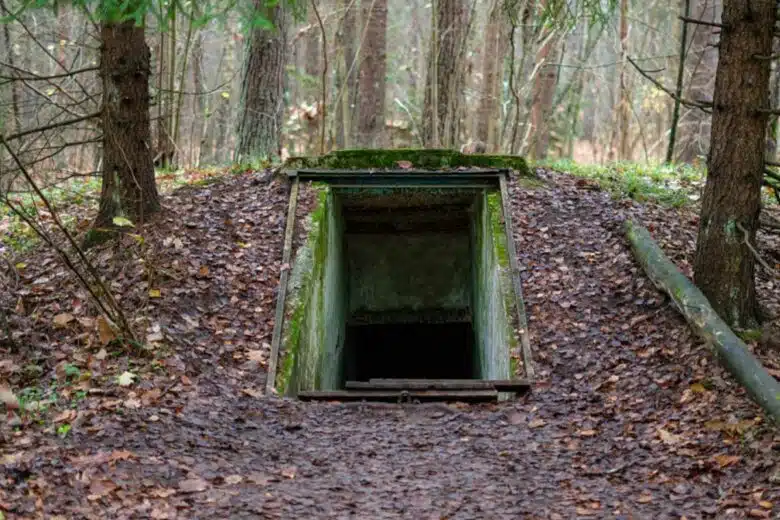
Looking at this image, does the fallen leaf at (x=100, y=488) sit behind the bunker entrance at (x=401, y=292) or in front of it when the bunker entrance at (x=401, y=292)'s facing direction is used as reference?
in front

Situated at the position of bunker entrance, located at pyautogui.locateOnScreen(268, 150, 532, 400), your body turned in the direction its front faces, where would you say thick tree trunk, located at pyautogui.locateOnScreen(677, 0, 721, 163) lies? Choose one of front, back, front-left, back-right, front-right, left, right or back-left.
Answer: back-left

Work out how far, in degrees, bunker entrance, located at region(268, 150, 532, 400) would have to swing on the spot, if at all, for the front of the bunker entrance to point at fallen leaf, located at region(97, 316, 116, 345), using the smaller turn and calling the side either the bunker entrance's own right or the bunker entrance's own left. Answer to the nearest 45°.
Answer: approximately 45° to the bunker entrance's own right

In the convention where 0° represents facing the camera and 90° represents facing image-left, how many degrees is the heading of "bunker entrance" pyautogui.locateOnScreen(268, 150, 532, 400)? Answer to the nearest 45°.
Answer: approximately 0°

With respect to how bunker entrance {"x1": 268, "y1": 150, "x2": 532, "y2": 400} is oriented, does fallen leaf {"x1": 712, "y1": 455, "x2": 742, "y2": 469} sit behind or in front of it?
in front

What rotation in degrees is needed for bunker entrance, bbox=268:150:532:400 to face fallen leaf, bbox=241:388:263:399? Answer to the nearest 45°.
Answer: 0° — it already faces it

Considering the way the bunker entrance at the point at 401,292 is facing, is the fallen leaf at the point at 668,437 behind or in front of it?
in front

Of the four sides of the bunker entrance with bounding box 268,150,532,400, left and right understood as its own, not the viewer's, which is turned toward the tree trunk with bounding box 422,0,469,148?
back

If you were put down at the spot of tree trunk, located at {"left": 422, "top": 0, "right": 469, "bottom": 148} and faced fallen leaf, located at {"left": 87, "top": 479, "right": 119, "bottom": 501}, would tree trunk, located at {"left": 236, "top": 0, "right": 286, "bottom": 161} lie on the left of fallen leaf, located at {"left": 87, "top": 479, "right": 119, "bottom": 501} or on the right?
right
